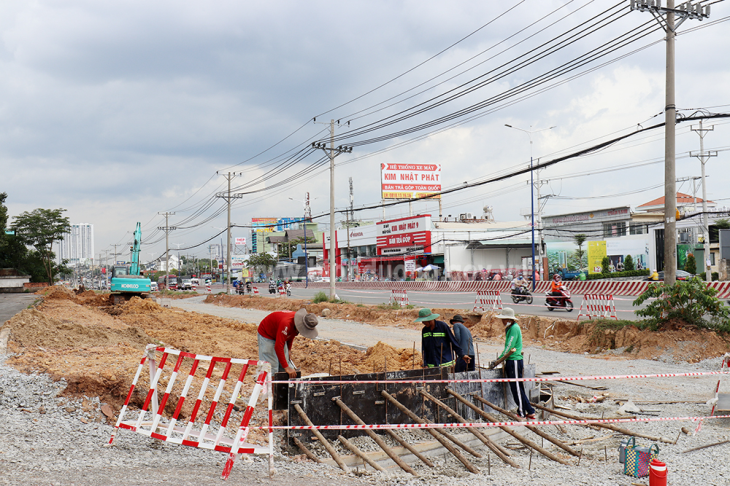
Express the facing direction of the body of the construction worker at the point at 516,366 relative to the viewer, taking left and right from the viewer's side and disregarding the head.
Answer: facing to the left of the viewer

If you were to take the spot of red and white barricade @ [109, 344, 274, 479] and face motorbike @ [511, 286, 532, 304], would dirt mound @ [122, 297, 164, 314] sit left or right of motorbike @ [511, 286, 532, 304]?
left
